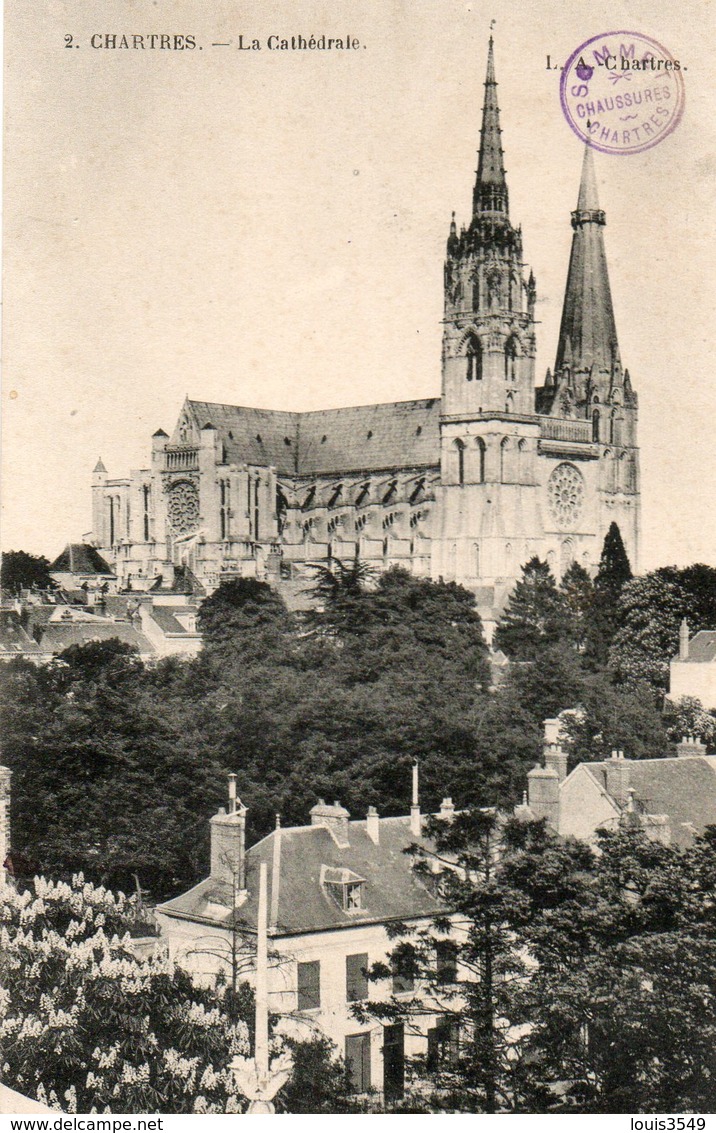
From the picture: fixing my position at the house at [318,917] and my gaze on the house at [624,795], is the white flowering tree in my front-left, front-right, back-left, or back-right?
back-right

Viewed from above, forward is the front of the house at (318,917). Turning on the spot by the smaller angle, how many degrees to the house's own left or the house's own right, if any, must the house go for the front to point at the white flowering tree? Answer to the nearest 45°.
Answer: approximately 90° to the house's own right

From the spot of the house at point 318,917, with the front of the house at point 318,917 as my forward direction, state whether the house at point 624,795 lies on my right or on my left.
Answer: on my left

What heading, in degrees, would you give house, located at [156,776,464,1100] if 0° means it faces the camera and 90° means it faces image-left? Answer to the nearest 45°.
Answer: approximately 315°
